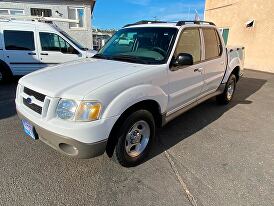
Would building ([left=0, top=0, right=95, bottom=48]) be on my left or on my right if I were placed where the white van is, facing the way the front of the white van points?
on my left

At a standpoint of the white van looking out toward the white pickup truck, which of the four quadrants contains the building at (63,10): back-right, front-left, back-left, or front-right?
back-left

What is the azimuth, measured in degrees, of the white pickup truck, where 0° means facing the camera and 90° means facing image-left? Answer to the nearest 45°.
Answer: approximately 45°

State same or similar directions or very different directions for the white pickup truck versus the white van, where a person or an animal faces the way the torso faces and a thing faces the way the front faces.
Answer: very different directions

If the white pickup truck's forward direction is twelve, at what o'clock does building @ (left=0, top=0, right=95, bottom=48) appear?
The building is roughly at 4 o'clock from the white pickup truck.

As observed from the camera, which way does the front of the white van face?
facing to the right of the viewer

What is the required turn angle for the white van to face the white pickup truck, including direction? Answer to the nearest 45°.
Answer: approximately 90° to its right

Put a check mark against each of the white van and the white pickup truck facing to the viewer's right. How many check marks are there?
1

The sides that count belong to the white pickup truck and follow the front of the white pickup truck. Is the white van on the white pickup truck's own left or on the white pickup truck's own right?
on the white pickup truck's own right
